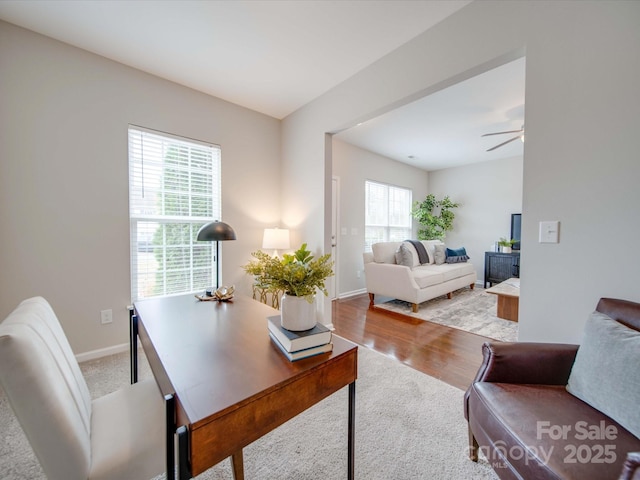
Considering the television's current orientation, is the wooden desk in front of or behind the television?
in front

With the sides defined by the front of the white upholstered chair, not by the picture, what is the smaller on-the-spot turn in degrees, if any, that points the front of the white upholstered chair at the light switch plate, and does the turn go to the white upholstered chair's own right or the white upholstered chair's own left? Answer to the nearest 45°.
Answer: approximately 45° to the white upholstered chair's own right

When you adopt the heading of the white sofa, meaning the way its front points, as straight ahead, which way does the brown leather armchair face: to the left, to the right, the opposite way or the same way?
to the right

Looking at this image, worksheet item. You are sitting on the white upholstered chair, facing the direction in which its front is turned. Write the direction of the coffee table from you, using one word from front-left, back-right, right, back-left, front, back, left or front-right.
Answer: front

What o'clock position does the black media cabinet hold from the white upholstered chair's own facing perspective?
The black media cabinet is roughly at 12 o'clock from the white upholstered chair.

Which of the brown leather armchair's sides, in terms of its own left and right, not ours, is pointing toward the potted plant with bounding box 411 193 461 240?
right

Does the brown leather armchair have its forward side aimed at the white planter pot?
yes

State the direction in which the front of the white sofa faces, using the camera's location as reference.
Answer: facing the viewer and to the right of the viewer

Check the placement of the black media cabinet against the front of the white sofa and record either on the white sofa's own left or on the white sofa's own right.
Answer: on the white sofa's own left

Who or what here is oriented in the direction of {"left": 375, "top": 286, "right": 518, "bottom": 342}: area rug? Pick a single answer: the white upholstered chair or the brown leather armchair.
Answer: the white upholstered chair

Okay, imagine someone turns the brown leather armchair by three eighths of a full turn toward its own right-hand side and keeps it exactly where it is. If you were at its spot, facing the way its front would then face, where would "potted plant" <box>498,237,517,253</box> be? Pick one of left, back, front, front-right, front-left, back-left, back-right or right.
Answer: front

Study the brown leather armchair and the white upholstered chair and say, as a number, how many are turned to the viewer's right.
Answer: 1

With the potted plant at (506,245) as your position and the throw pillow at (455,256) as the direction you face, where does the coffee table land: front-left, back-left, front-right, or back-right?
front-left

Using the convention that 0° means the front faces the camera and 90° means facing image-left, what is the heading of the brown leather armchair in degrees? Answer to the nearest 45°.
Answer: approximately 45°

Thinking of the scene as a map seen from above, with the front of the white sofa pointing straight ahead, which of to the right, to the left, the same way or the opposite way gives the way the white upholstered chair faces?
to the left

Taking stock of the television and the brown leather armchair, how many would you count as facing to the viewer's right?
0
